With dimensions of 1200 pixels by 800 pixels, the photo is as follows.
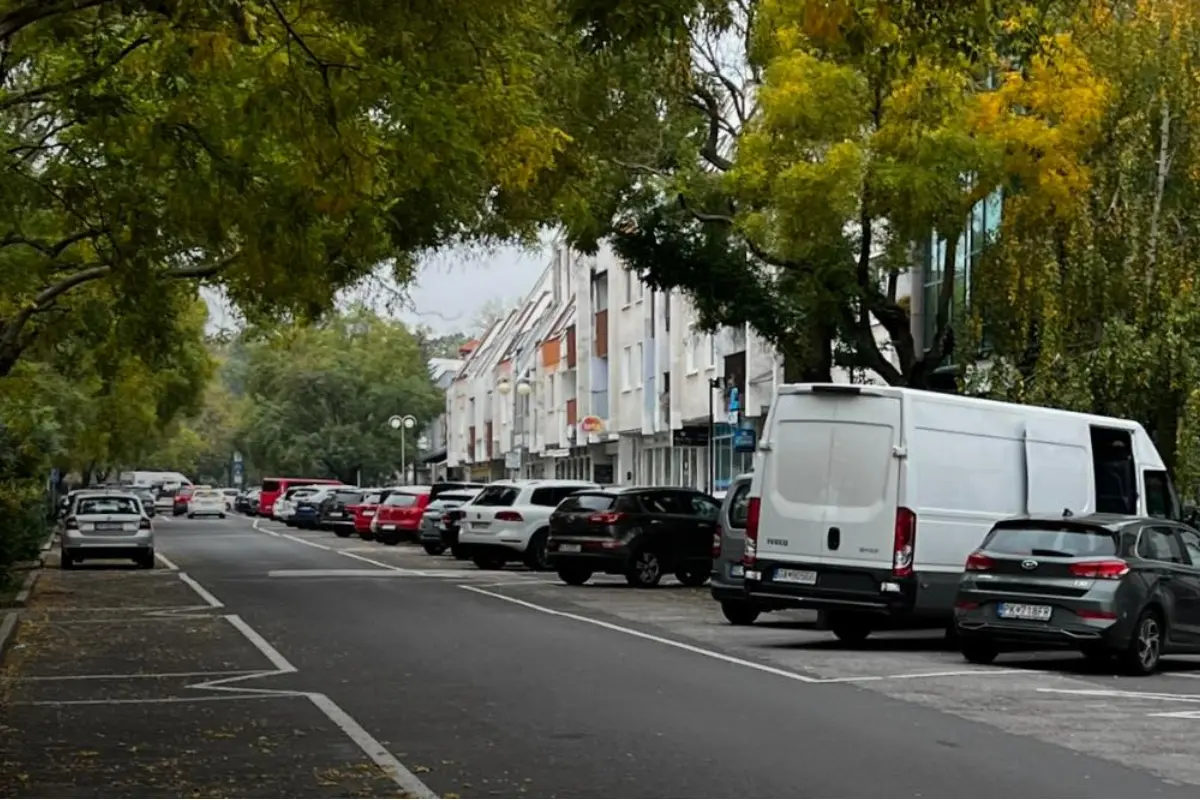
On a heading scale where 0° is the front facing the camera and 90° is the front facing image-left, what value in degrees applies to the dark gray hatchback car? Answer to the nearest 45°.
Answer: approximately 225°

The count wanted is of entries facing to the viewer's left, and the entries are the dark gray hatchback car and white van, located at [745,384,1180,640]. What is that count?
0

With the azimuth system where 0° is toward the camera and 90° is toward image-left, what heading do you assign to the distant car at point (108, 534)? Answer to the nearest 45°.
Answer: approximately 180°

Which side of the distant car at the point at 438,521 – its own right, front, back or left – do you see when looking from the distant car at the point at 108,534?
back

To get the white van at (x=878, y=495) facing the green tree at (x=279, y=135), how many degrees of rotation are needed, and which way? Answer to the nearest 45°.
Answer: approximately 135° to its left

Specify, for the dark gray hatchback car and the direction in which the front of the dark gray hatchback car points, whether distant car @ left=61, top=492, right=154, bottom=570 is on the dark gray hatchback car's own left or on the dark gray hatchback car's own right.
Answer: on the dark gray hatchback car's own left

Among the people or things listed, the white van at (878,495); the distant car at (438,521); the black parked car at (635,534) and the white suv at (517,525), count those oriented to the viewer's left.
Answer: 0

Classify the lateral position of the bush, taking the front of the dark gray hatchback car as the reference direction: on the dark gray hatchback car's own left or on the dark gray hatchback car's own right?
on the dark gray hatchback car's own left

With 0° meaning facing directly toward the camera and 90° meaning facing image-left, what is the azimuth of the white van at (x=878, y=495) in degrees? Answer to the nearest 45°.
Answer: approximately 225°
